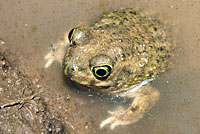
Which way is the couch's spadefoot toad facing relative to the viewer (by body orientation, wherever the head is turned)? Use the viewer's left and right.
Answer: facing the viewer and to the left of the viewer
